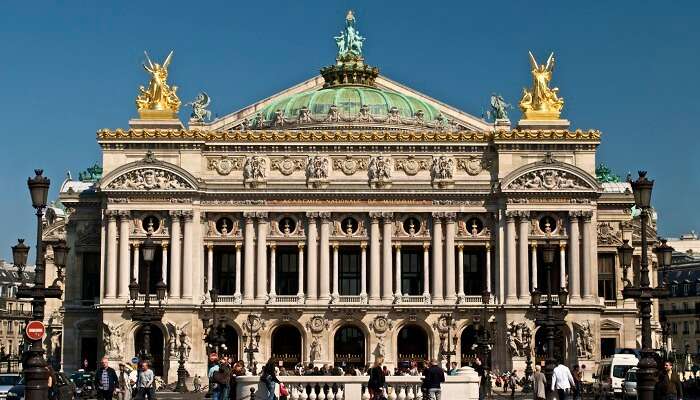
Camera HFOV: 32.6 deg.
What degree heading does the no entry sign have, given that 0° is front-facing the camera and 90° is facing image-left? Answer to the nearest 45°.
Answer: approximately 0°

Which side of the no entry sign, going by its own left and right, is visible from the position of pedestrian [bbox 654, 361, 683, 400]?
left
